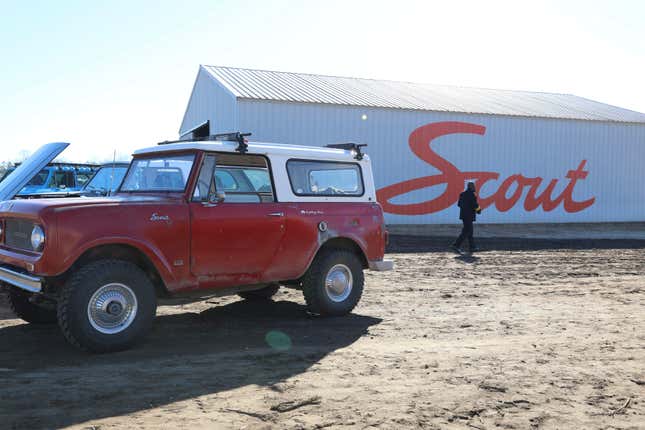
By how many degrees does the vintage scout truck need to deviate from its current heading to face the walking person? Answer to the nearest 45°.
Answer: approximately 180°

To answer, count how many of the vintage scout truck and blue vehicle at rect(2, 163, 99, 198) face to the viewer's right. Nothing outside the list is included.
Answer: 0

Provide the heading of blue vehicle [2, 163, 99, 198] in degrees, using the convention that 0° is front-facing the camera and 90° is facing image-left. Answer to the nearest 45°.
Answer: approximately 45°

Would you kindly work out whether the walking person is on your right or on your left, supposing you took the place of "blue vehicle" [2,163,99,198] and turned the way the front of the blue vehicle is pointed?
on your left

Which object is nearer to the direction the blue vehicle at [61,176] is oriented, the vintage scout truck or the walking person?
the vintage scout truck

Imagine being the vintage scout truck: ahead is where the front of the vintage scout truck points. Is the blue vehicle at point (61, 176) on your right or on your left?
on your right

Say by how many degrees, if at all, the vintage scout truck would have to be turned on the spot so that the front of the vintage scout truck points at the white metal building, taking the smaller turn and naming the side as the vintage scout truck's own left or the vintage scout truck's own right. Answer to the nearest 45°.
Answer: approximately 180°

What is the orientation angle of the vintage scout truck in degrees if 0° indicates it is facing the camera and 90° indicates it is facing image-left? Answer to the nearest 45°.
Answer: approximately 45°
